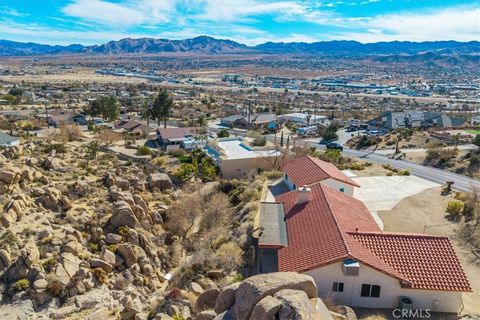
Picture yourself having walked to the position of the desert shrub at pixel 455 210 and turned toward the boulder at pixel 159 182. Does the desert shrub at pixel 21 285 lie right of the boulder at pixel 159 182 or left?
left

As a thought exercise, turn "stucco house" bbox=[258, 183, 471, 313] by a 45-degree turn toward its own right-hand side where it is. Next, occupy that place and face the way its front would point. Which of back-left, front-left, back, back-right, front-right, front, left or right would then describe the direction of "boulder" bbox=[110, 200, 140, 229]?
back-right

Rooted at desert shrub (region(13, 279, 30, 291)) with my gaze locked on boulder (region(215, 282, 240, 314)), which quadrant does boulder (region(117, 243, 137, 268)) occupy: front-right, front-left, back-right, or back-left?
front-left

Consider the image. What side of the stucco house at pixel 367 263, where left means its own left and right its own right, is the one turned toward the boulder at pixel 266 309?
right

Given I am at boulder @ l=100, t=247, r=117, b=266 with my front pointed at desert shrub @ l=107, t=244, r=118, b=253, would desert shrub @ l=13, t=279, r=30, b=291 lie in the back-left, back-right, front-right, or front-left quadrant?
back-left

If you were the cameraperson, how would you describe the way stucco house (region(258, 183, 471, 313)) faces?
facing to the right of the viewer

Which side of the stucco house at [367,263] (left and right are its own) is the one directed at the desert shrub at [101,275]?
back

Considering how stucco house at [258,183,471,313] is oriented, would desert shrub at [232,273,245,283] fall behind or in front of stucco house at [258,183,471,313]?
behind

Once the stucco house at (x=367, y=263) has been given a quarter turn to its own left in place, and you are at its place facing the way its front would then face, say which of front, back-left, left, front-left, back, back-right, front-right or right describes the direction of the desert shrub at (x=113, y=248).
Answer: left

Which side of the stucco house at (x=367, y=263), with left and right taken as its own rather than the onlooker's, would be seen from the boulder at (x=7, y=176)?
back

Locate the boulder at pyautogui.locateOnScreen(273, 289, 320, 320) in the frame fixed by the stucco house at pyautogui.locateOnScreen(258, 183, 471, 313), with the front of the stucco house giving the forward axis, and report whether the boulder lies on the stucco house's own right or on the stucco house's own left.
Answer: on the stucco house's own right

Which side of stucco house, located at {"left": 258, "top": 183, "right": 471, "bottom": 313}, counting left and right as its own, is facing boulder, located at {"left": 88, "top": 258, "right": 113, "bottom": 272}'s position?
back
